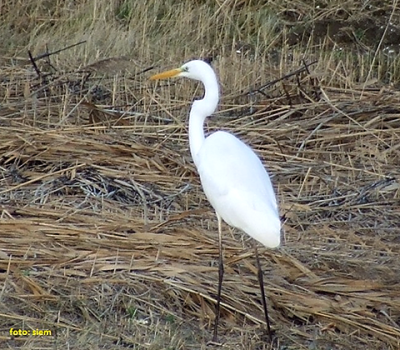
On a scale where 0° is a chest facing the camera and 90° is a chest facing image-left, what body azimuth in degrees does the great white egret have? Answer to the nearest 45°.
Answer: approximately 90°
